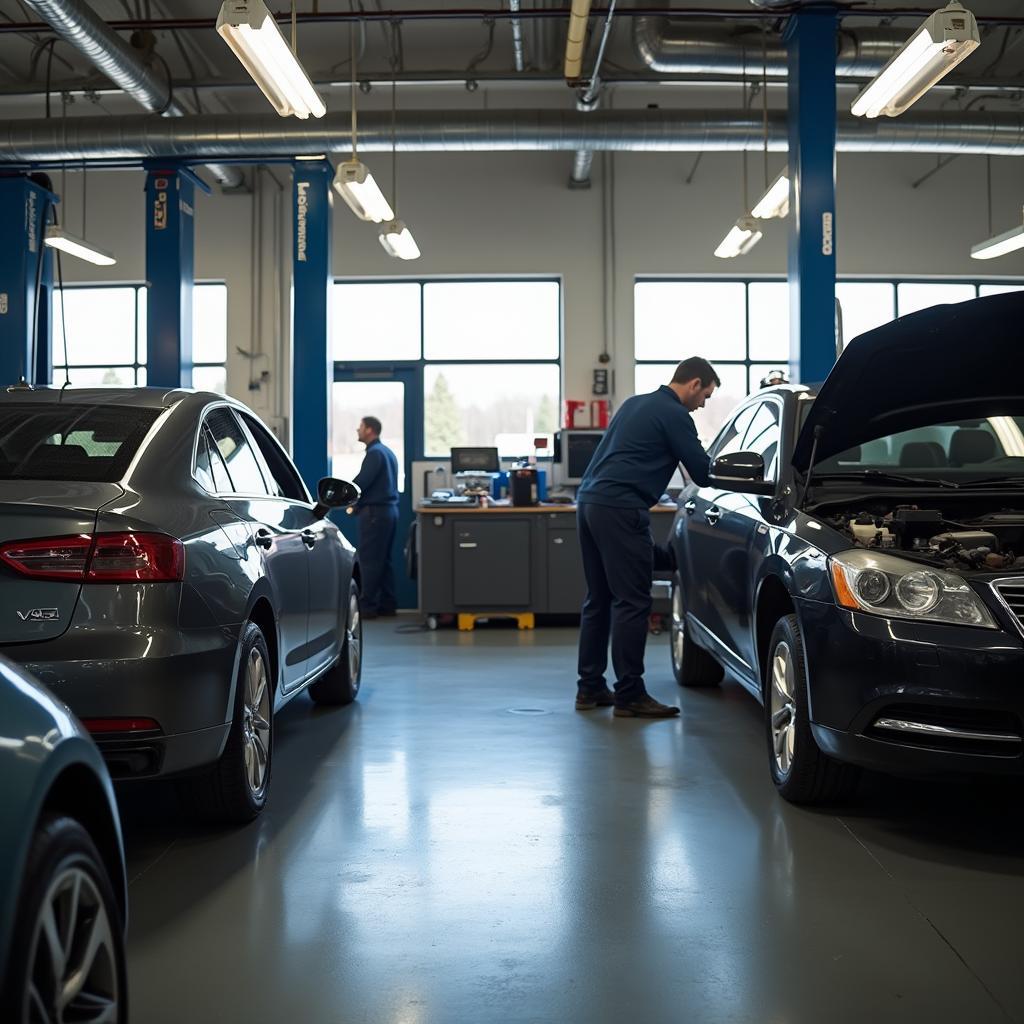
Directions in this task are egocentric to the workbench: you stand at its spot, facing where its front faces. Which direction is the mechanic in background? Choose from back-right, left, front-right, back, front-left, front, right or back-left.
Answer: back-right

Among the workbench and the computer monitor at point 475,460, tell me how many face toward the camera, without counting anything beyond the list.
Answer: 2

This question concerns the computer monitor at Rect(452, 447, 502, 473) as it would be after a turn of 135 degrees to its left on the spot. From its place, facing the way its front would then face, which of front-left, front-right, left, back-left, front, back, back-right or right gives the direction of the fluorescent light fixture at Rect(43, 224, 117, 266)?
back-left

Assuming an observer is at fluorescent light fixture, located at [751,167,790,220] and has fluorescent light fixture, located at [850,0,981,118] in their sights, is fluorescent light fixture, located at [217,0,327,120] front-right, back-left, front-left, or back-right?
front-right

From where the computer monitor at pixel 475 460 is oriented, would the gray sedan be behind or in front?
in front

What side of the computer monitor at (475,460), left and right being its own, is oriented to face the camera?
front

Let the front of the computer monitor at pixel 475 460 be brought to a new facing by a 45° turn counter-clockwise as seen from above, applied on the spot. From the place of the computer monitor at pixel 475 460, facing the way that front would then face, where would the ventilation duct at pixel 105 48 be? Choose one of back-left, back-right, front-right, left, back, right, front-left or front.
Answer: right

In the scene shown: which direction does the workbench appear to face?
toward the camera

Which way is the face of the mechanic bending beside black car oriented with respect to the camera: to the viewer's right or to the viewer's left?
to the viewer's right

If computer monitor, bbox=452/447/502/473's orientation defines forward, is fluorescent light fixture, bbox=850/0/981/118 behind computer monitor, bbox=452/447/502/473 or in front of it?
in front
